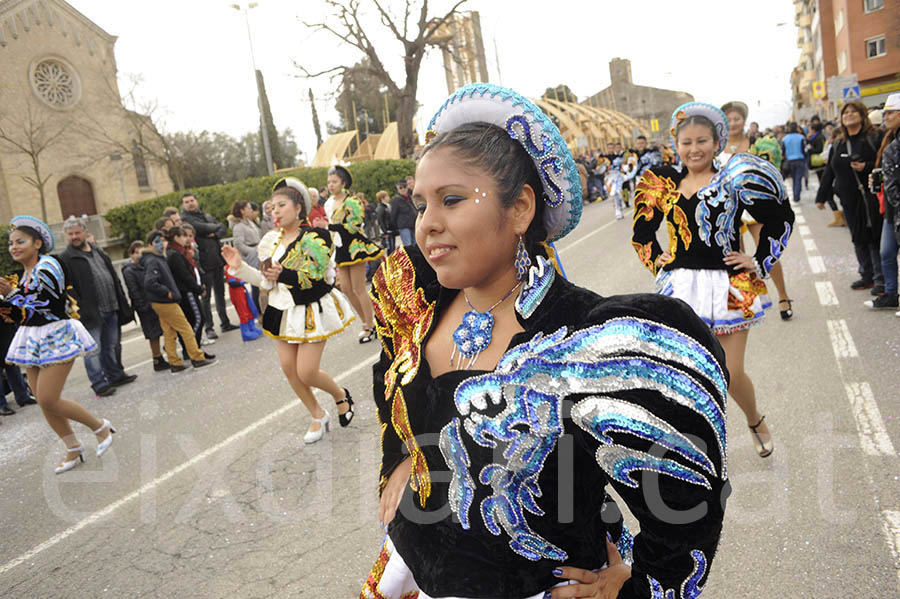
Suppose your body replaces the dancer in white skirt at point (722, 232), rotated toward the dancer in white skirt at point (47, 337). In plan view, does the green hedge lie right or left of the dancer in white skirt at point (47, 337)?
right

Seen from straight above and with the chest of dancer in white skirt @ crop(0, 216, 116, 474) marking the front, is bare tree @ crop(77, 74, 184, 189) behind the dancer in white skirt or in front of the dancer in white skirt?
behind

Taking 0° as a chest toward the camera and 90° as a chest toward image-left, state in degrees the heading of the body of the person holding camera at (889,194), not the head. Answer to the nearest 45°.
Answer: approximately 90°

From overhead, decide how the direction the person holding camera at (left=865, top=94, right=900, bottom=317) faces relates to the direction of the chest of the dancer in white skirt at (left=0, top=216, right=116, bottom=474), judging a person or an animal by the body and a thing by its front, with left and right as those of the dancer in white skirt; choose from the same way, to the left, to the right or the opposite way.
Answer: to the right

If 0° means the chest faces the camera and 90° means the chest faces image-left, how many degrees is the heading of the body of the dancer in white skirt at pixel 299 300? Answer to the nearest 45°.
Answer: approximately 45°

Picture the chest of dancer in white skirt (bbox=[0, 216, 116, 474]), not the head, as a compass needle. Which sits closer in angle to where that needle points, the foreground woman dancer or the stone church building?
the foreground woman dancer

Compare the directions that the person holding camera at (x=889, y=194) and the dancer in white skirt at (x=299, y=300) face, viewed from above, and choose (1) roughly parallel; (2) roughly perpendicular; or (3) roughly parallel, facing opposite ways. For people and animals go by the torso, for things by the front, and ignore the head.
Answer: roughly perpendicular

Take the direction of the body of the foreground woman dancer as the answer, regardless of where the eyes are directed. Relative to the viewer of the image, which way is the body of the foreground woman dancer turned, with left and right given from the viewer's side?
facing the viewer and to the left of the viewer

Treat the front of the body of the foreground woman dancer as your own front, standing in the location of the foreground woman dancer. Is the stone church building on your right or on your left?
on your right

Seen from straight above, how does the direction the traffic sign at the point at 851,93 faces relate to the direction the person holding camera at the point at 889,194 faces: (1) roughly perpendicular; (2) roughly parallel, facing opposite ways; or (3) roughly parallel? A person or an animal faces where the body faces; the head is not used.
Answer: roughly perpendicular

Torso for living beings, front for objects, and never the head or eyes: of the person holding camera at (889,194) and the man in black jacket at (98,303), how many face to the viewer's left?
1

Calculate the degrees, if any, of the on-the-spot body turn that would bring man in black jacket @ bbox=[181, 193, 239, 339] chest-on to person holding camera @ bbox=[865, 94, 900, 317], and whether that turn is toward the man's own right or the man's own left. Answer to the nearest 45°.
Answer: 0° — they already face them

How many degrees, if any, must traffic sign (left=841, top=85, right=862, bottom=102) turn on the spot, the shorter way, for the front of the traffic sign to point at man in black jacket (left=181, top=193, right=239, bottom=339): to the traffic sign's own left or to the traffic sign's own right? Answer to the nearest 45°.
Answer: approximately 45° to the traffic sign's own right

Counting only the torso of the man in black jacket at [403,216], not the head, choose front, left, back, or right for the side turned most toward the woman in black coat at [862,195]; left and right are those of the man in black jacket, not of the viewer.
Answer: front

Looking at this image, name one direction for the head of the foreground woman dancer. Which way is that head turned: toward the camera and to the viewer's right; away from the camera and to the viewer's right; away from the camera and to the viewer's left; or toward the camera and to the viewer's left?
toward the camera and to the viewer's left
